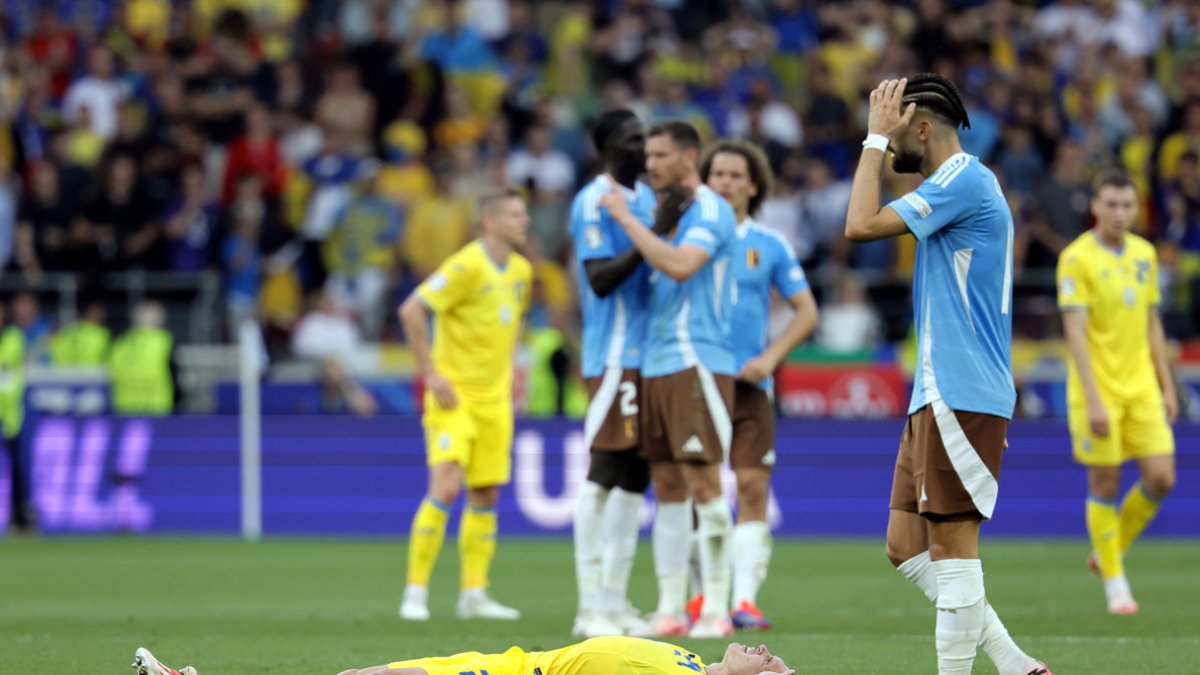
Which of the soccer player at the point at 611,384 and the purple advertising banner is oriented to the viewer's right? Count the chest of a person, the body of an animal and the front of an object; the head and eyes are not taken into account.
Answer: the soccer player

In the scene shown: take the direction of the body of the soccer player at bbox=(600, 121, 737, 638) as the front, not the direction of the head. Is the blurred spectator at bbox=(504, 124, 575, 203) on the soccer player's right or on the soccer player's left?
on the soccer player's right

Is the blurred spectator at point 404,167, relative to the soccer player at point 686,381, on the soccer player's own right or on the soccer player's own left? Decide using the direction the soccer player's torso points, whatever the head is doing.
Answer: on the soccer player's own right

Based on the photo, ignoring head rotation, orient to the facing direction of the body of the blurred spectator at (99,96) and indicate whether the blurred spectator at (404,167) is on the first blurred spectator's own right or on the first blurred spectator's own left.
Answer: on the first blurred spectator's own left

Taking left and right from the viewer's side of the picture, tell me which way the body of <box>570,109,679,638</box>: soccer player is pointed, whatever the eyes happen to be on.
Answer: facing to the right of the viewer

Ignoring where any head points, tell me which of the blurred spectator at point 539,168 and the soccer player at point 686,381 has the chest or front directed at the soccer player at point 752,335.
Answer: the blurred spectator
